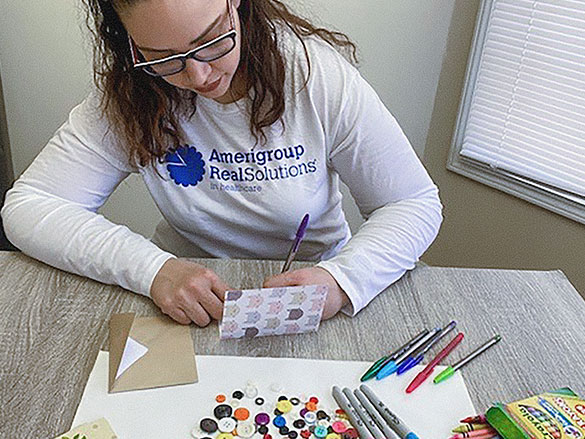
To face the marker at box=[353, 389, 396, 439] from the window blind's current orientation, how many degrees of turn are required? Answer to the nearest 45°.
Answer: approximately 45° to its left

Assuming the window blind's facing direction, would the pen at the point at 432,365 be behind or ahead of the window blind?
ahead

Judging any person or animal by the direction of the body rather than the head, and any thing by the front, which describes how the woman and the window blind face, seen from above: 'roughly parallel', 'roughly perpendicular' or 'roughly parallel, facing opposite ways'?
roughly perpendicular

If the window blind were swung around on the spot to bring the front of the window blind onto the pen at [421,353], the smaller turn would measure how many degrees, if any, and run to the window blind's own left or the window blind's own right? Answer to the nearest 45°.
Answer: approximately 45° to the window blind's own left

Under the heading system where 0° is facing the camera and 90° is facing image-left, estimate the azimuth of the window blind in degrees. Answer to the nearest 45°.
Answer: approximately 45°

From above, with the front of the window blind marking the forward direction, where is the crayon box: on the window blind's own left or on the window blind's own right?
on the window blind's own left

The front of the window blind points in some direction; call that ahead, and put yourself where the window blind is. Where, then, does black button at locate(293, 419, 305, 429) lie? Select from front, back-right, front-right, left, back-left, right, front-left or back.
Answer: front-left

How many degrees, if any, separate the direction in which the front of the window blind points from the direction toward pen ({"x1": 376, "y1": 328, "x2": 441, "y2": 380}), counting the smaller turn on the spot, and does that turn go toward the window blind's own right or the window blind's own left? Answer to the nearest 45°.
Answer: approximately 45° to the window blind's own left
